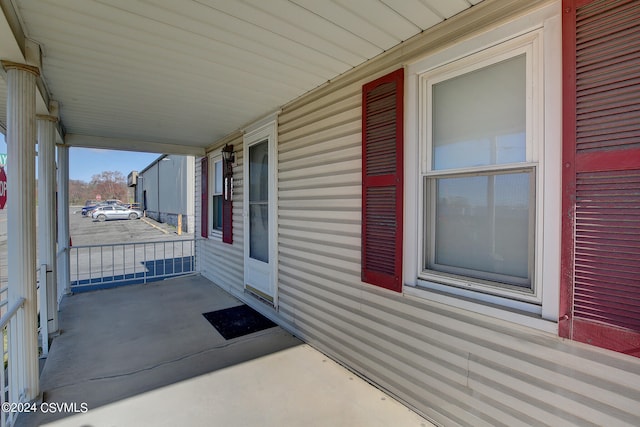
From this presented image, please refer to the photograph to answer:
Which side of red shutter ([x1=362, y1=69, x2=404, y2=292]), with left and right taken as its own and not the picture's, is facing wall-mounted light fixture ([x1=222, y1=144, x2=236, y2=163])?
right

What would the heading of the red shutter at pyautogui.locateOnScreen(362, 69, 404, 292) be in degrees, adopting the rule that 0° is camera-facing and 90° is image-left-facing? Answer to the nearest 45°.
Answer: approximately 45°

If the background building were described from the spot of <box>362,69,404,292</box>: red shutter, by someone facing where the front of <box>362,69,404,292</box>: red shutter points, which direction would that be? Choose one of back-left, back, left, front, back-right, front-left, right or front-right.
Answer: right

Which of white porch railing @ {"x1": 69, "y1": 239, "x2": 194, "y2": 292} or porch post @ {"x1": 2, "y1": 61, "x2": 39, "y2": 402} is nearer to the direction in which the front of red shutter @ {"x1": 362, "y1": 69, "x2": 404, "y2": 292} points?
the porch post

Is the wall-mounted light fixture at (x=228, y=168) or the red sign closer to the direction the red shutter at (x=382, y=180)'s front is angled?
the red sign

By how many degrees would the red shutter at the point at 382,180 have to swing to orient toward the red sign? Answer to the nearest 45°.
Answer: approximately 45° to its right

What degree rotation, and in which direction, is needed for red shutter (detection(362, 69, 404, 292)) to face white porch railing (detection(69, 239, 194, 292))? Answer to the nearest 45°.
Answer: approximately 90° to its right

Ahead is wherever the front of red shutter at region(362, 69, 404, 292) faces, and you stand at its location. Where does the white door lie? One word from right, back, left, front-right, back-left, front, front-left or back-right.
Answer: right

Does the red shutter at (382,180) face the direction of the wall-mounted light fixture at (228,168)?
no

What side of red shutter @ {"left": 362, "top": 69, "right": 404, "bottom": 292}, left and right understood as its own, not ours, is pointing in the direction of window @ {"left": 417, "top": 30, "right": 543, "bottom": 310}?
left

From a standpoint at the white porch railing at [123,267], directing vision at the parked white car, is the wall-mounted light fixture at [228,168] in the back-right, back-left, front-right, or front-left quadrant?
back-right

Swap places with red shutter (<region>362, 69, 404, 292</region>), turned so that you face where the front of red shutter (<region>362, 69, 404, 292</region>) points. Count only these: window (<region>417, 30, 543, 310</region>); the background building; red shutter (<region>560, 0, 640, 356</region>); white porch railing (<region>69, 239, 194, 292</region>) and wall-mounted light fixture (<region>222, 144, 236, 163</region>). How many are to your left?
2

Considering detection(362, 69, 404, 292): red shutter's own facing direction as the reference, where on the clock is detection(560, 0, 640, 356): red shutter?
detection(560, 0, 640, 356): red shutter is roughly at 9 o'clock from detection(362, 69, 404, 292): red shutter.

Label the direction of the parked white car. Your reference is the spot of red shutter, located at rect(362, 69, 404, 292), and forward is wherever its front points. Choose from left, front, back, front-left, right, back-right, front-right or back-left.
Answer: right
